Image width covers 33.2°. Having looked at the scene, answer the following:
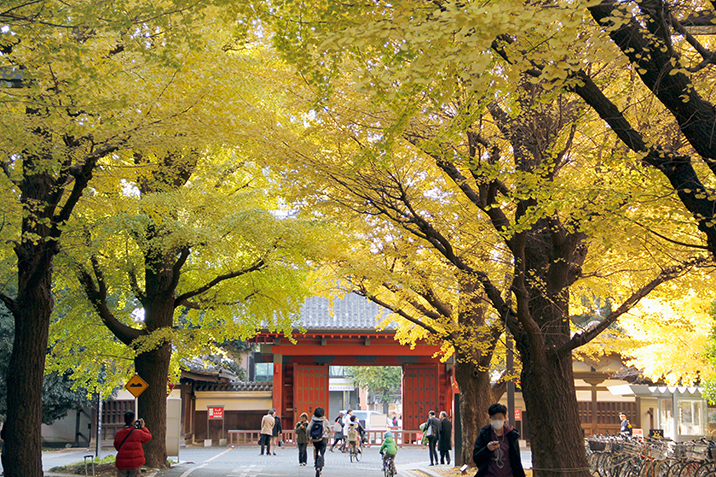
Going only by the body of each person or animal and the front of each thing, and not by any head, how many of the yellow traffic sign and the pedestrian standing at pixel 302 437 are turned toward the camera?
2

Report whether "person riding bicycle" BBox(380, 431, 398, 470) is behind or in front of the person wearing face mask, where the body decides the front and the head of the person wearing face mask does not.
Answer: behind

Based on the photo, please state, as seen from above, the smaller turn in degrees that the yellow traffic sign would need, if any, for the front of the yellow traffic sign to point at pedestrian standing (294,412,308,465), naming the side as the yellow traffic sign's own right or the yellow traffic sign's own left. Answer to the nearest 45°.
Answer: approximately 135° to the yellow traffic sign's own left

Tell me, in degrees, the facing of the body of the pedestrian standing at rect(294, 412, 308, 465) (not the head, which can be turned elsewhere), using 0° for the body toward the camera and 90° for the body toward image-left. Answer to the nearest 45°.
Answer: approximately 0°

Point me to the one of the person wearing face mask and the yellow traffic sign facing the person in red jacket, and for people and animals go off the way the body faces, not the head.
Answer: the yellow traffic sign

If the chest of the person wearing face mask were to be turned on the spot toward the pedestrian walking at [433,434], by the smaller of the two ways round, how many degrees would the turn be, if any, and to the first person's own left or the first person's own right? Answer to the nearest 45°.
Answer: approximately 180°

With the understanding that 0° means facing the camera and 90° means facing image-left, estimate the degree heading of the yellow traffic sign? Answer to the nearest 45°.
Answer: approximately 0°

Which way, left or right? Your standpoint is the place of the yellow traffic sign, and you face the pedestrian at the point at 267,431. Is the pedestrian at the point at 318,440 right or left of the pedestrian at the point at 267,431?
right

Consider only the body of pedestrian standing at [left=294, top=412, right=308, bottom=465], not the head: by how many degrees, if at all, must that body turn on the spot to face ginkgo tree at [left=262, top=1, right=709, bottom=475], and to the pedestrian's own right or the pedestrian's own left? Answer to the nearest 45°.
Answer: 0° — they already face it
